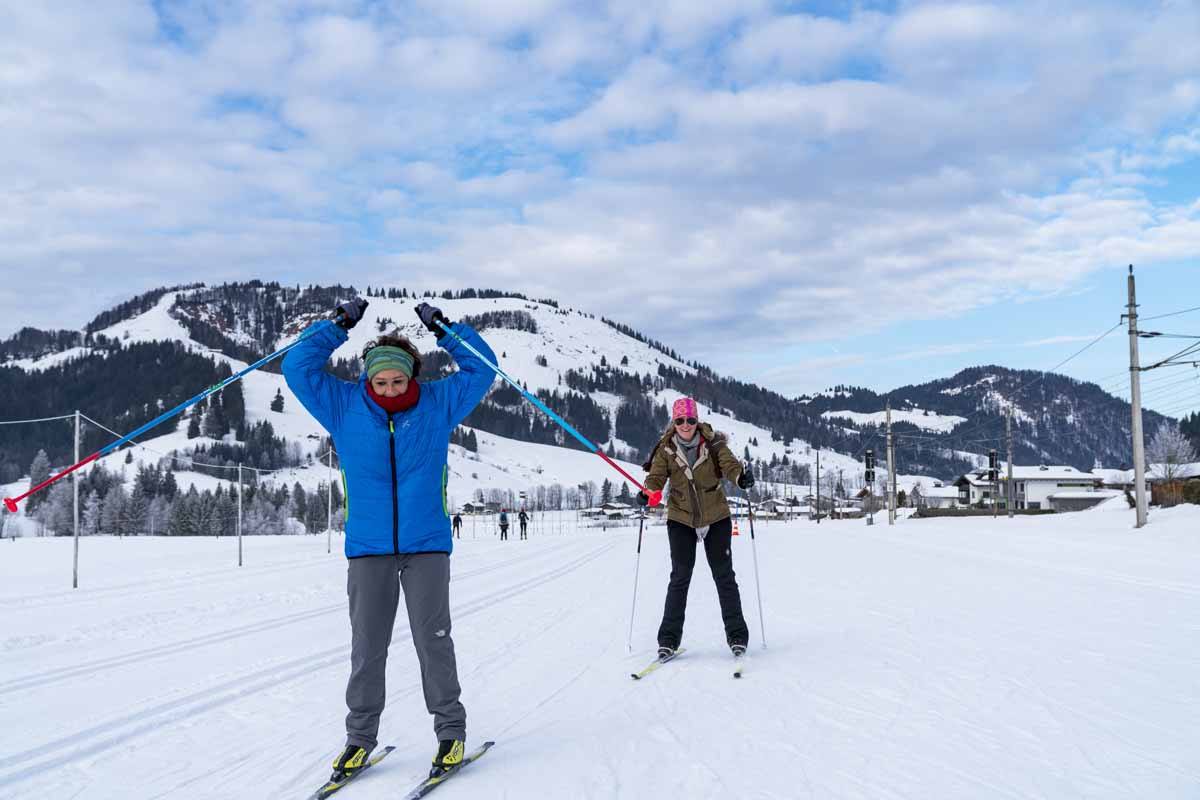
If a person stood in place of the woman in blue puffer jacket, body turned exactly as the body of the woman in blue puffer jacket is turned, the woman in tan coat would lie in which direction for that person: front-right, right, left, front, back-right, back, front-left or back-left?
back-left

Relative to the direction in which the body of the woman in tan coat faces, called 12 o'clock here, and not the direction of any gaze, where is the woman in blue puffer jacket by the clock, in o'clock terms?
The woman in blue puffer jacket is roughly at 1 o'clock from the woman in tan coat.

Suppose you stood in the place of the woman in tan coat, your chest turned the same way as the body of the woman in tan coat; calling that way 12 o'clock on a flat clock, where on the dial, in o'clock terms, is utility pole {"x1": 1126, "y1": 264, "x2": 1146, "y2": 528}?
The utility pole is roughly at 7 o'clock from the woman in tan coat.

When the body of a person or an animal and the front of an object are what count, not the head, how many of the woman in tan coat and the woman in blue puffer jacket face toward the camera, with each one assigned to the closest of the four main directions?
2

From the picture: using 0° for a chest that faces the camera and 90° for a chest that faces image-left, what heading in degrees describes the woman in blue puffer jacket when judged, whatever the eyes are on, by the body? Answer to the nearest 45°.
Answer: approximately 0°

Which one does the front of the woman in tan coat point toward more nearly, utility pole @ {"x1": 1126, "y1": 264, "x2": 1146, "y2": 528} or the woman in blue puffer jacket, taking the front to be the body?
the woman in blue puffer jacket

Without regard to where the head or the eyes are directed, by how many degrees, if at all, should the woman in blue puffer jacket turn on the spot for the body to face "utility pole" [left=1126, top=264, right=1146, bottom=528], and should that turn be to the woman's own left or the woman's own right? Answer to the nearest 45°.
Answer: approximately 135° to the woman's own left
